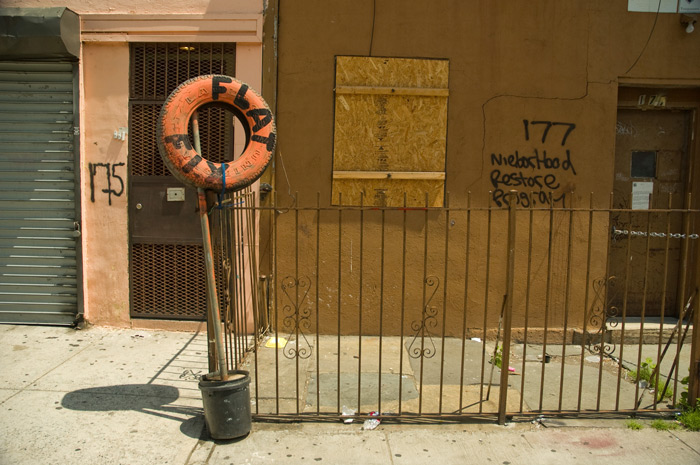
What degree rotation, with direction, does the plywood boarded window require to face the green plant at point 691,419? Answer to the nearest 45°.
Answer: approximately 45° to its left

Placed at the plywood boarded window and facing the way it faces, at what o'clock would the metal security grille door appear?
The metal security grille door is roughly at 3 o'clock from the plywood boarded window.

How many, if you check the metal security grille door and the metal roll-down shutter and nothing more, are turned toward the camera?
2

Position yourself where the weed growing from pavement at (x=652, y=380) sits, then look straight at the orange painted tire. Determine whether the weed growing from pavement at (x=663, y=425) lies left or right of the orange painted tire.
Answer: left

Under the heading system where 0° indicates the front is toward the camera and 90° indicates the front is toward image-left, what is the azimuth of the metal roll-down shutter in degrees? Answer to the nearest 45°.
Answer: approximately 0°

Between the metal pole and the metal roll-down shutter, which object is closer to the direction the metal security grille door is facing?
the metal pole
